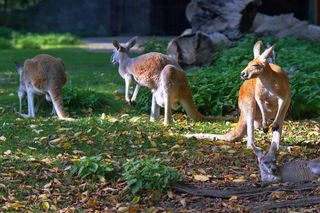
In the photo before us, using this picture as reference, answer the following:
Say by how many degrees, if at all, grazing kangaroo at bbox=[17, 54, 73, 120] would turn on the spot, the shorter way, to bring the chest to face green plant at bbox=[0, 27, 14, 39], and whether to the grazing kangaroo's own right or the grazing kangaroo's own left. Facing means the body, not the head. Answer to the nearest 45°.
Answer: approximately 45° to the grazing kangaroo's own right

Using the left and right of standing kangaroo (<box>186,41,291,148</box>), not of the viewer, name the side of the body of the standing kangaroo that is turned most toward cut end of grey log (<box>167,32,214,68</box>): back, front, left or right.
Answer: back

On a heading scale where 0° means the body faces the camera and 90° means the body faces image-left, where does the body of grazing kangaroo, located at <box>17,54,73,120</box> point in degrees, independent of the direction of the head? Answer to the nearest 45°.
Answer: approximately 135°

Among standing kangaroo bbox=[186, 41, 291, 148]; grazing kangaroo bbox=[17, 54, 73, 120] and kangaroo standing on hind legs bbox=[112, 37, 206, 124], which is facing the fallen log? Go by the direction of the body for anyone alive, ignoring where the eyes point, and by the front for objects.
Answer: the standing kangaroo

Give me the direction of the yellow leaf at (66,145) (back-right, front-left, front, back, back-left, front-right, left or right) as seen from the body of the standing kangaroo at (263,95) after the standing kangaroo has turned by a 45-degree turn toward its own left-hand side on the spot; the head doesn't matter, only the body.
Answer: back-right

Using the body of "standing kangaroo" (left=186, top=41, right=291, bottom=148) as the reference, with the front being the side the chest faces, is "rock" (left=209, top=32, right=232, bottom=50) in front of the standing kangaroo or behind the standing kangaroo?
behind

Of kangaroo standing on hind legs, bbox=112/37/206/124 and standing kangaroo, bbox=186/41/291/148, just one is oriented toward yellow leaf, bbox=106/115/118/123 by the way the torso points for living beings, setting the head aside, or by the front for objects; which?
the kangaroo standing on hind legs

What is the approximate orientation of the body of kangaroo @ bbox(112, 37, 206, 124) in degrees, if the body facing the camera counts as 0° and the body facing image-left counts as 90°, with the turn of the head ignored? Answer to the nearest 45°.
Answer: approximately 90°

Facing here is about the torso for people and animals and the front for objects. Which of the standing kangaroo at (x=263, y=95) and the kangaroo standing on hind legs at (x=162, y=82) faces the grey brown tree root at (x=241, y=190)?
the standing kangaroo

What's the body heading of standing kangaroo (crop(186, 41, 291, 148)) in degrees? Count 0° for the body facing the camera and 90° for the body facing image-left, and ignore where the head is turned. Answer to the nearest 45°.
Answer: approximately 0°

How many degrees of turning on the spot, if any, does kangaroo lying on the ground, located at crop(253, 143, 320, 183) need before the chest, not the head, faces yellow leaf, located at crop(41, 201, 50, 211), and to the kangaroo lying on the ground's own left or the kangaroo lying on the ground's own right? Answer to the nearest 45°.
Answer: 0° — it already faces it

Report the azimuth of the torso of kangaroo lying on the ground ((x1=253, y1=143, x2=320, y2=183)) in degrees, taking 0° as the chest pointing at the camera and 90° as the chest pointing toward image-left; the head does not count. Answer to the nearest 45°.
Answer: approximately 90°

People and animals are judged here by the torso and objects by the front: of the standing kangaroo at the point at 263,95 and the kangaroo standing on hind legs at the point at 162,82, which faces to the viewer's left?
the kangaroo standing on hind legs

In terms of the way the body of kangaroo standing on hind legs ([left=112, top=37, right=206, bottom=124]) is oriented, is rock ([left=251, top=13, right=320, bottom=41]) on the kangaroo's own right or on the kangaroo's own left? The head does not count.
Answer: on the kangaroo's own right

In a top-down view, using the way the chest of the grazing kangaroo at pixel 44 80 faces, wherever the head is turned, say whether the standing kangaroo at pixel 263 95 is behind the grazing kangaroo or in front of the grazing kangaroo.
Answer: behind
